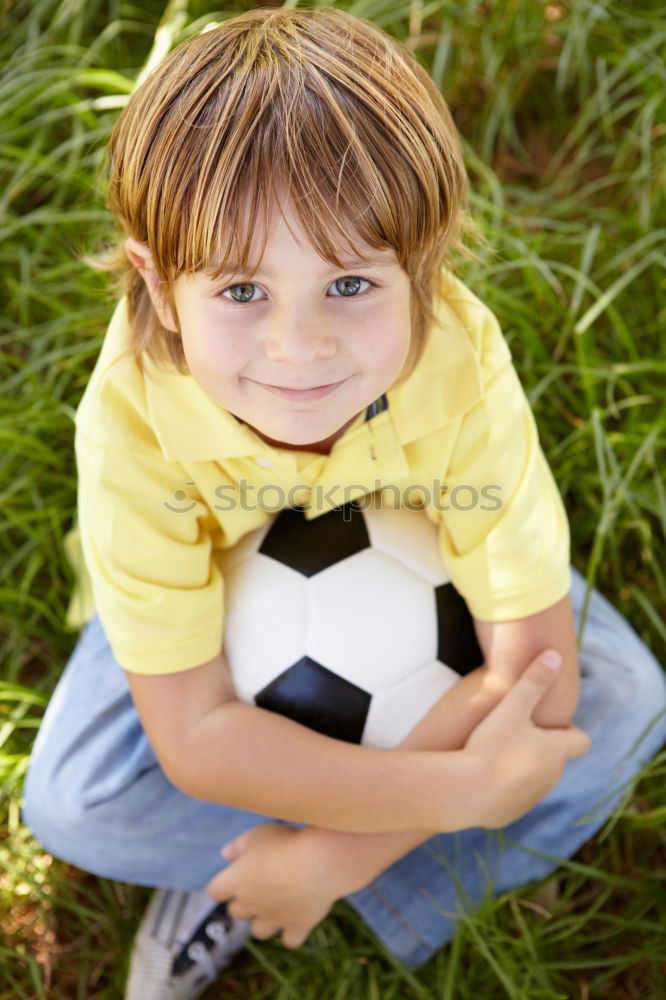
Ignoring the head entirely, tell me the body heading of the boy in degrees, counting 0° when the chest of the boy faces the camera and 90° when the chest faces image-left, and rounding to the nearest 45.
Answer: approximately 0°
